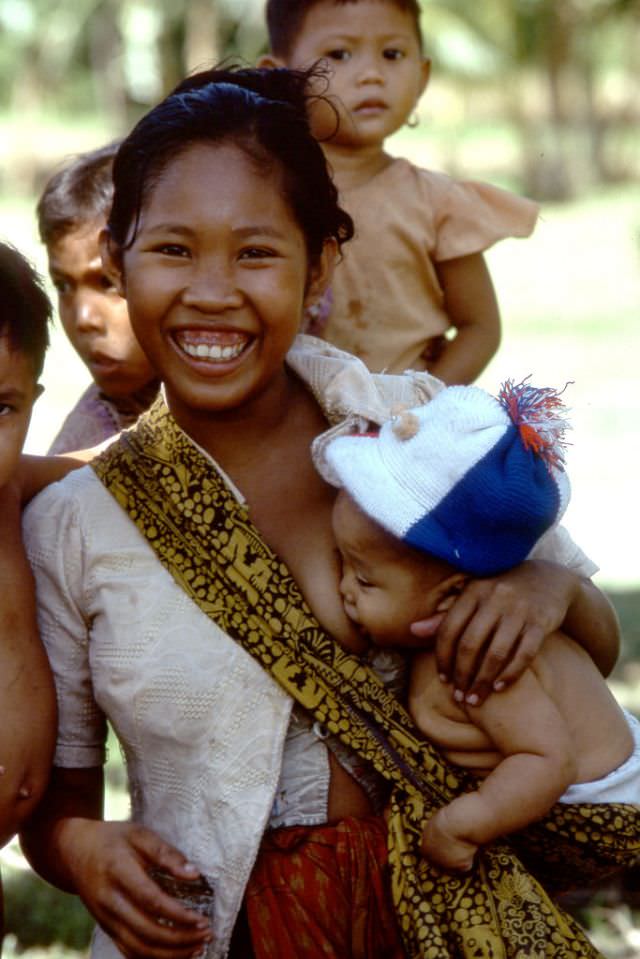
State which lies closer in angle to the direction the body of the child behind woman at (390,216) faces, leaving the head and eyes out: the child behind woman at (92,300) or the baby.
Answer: the baby

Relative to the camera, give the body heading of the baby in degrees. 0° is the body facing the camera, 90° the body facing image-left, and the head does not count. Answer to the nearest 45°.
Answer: approximately 90°

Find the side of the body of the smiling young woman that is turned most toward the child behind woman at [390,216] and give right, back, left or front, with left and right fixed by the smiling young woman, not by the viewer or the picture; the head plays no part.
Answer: back

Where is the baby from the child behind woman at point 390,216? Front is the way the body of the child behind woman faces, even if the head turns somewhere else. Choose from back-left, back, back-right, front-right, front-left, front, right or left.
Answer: front

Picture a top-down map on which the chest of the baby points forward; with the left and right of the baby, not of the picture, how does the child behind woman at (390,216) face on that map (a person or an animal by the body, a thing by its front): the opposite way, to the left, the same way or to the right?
to the left

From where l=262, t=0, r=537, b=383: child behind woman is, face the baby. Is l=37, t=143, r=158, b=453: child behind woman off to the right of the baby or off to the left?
right

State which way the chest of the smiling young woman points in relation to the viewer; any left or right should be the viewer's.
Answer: facing the viewer

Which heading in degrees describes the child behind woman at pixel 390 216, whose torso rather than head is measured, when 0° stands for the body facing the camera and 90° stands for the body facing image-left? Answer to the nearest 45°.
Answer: approximately 0°

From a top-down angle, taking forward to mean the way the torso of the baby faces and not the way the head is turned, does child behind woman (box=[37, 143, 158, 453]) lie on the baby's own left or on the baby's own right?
on the baby's own right

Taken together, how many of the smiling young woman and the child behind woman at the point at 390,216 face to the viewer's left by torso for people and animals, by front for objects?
0

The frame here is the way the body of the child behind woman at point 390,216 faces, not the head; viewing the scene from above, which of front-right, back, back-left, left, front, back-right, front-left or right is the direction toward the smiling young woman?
front

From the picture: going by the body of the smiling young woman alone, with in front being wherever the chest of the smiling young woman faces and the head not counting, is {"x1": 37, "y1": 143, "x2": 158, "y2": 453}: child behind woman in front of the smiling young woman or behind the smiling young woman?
behind
